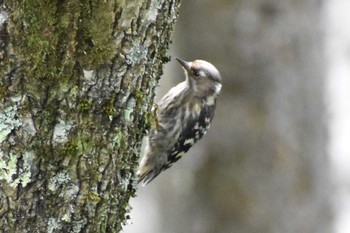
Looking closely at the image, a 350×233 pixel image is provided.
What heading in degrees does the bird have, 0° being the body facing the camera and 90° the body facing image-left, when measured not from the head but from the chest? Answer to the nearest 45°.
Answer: approximately 90°
